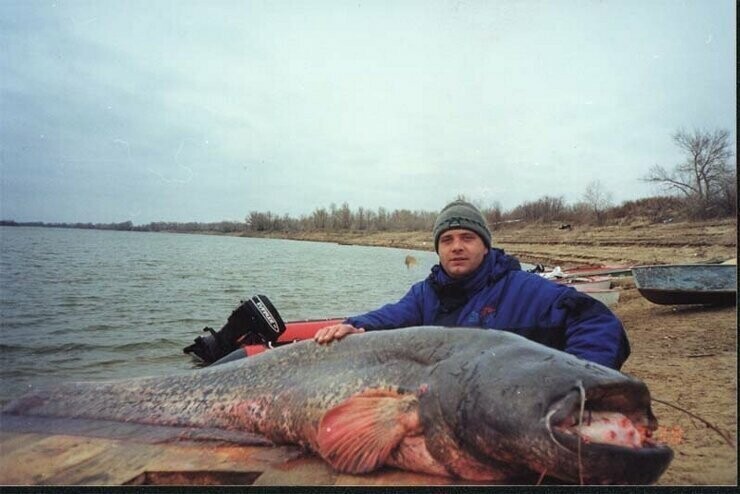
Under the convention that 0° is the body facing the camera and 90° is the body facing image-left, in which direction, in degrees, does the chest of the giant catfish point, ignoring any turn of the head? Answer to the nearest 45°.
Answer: approximately 315°

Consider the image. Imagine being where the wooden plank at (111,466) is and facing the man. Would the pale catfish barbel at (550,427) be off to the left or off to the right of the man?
right

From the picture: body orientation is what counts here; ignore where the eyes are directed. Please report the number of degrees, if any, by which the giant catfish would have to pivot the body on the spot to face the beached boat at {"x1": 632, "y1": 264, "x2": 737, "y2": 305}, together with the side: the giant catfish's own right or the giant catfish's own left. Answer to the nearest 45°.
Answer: approximately 90° to the giant catfish's own left

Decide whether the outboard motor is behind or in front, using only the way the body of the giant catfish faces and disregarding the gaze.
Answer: behind
